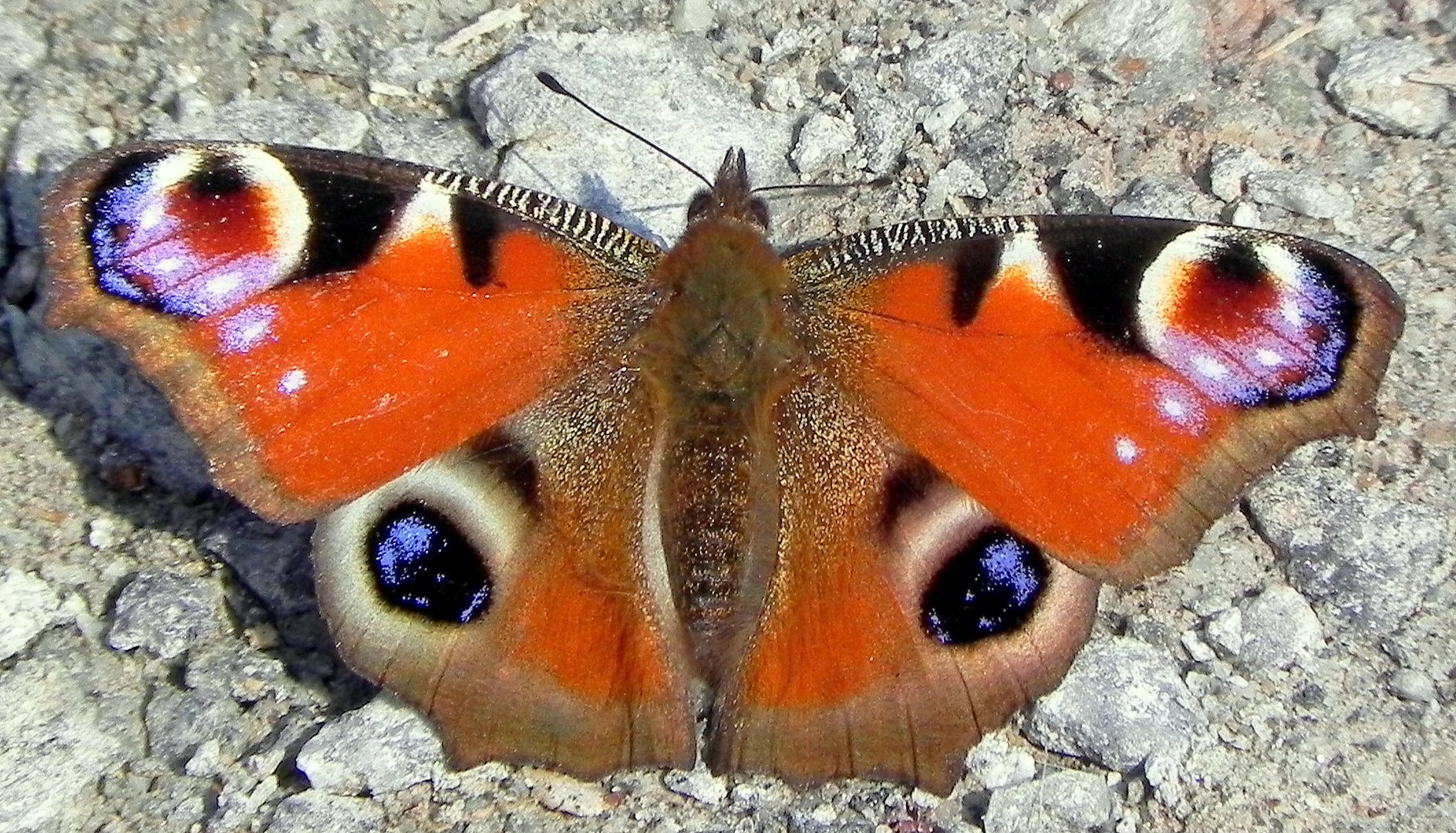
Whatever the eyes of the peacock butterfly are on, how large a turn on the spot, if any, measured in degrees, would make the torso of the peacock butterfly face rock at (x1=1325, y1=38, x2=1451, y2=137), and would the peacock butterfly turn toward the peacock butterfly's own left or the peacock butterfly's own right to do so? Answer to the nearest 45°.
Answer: approximately 45° to the peacock butterfly's own right

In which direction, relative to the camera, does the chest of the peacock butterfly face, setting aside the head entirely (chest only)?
away from the camera

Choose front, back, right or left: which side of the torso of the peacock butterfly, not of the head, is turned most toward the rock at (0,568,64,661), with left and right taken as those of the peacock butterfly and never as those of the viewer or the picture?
left

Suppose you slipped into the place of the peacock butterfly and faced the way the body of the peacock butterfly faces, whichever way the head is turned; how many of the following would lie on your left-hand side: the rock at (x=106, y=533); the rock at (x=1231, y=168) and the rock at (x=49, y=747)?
2

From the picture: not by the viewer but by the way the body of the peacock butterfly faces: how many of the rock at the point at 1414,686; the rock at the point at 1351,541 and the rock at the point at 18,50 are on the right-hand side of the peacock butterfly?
2

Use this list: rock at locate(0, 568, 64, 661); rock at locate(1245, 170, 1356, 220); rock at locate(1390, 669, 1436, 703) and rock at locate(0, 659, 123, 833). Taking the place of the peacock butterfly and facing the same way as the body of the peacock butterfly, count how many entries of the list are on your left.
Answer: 2

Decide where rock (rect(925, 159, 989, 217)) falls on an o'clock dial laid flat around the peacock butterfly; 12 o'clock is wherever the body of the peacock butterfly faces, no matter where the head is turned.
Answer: The rock is roughly at 1 o'clock from the peacock butterfly.

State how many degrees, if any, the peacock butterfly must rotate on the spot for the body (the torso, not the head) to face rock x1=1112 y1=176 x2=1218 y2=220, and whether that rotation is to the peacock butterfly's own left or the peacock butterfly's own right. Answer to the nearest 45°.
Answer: approximately 45° to the peacock butterfly's own right

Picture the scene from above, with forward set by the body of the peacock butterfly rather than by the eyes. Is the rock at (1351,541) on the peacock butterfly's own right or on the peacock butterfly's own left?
on the peacock butterfly's own right
